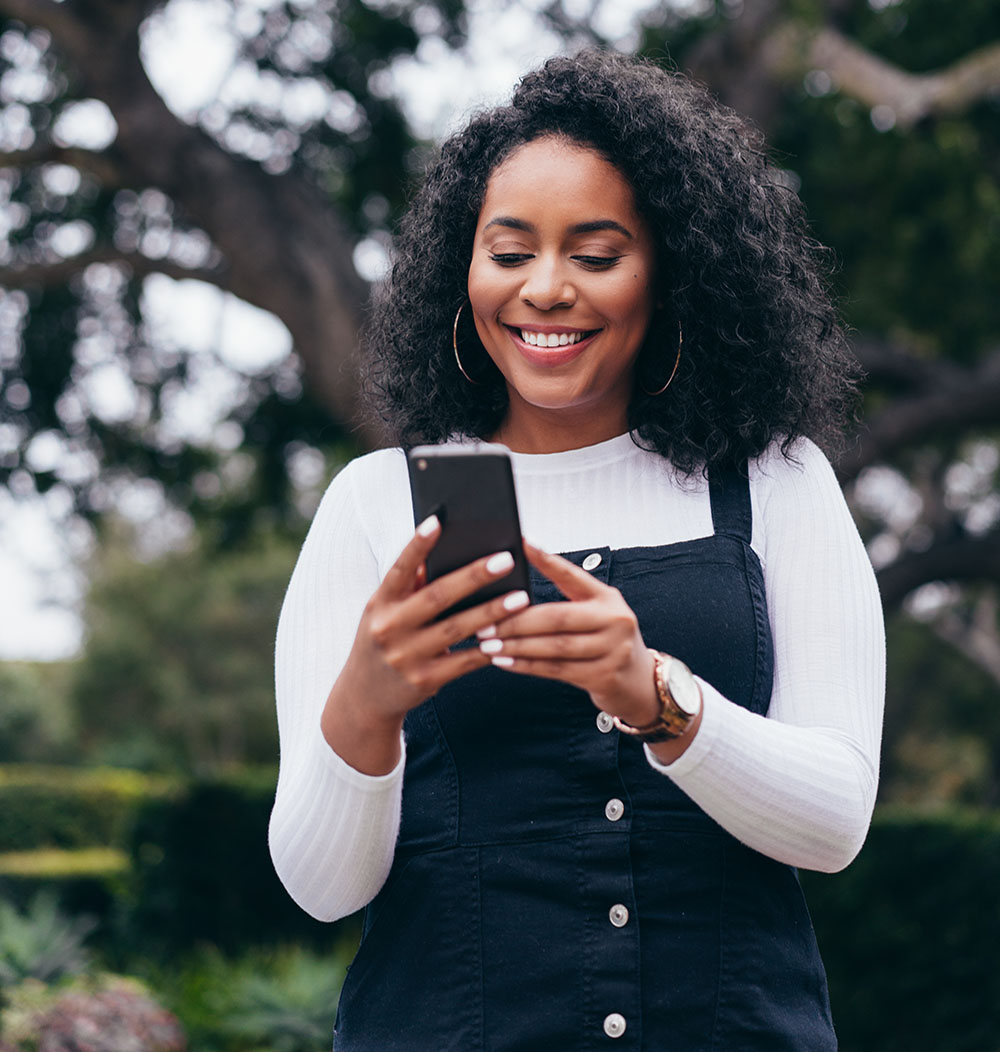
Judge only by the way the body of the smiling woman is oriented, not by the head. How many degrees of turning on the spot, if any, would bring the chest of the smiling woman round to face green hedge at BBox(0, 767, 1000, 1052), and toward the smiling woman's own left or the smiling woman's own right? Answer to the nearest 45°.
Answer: approximately 180°

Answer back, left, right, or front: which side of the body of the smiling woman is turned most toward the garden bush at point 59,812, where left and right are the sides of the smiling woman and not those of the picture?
back

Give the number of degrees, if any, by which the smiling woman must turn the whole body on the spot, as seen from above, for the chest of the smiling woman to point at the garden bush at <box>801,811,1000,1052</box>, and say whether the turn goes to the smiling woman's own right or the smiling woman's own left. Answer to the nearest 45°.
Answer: approximately 180°

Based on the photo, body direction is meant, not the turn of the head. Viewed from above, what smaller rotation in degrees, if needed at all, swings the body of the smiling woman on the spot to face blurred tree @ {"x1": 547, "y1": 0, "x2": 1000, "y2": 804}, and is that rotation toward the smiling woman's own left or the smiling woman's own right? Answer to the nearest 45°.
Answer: approximately 180°

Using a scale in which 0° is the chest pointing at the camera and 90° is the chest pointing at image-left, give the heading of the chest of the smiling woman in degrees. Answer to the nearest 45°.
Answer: approximately 0°

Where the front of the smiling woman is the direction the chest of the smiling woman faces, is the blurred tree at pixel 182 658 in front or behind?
behind

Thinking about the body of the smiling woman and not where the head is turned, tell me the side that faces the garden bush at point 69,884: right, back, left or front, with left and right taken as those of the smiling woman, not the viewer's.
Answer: back

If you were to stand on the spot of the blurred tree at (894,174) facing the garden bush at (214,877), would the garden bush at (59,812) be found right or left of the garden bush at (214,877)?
right
